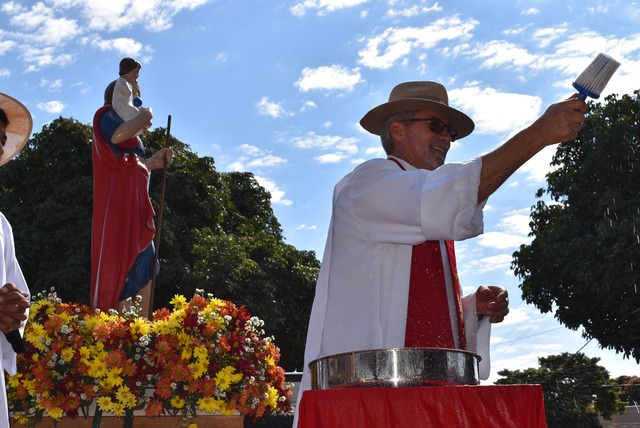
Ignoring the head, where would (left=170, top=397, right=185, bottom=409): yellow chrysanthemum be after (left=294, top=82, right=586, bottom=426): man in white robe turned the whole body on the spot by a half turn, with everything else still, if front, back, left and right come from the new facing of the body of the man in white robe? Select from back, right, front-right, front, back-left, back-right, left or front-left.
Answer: front

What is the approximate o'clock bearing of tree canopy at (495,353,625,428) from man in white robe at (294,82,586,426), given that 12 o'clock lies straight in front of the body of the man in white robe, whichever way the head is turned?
The tree canopy is roughly at 8 o'clock from the man in white robe.

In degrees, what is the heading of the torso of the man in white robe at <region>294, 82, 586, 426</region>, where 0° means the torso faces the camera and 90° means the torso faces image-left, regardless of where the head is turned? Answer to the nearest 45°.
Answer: approximately 315°

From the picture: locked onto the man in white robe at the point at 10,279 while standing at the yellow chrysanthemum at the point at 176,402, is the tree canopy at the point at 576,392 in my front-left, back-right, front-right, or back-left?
back-right

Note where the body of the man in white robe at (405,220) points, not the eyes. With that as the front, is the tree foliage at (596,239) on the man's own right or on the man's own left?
on the man's own left

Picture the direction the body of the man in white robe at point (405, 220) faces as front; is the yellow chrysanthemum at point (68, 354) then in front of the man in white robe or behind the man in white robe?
behind
